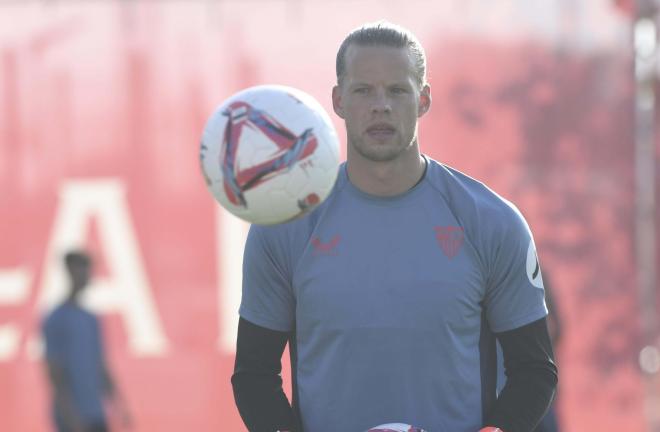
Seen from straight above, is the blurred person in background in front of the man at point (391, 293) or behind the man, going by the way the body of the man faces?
behind

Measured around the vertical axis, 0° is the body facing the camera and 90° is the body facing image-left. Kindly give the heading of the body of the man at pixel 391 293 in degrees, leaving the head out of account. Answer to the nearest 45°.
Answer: approximately 0°
